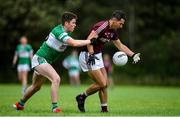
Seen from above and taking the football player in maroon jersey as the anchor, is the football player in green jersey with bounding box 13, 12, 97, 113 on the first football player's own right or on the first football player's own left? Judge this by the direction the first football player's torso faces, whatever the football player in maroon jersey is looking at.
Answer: on the first football player's own right

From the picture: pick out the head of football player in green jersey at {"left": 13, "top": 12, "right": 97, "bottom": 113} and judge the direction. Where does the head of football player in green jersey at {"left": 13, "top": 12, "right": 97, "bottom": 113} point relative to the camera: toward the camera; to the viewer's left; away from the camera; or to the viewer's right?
to the viewer's right

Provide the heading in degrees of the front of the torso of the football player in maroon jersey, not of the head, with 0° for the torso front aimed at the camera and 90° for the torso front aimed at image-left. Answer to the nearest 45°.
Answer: approximately 315°

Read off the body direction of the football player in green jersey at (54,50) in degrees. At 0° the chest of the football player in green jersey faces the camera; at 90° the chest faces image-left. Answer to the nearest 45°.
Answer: approximately 270°

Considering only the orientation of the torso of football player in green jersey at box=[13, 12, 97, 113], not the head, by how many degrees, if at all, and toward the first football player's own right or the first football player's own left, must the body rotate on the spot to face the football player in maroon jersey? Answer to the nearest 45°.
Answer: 0° — they already face them
